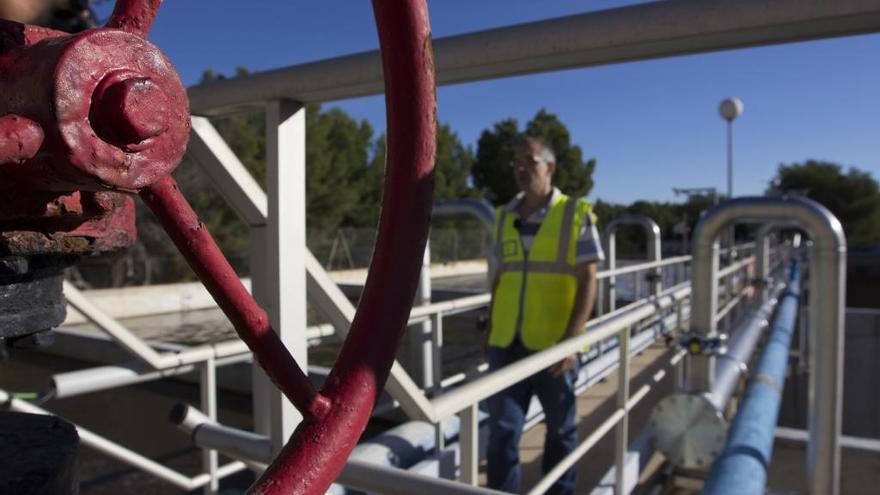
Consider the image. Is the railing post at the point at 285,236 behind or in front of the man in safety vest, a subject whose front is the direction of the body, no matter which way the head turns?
in front

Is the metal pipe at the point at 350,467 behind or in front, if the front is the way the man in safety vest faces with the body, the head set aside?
in front

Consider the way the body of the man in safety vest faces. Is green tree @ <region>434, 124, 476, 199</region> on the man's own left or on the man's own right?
on the man's own right

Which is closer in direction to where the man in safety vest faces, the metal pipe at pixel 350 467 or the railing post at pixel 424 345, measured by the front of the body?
the metal pipe

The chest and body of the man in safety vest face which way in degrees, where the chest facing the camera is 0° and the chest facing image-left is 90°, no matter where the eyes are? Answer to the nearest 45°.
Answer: approximately 45°

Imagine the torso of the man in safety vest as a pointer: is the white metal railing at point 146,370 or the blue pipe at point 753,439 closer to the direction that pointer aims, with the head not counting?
the white metal railing

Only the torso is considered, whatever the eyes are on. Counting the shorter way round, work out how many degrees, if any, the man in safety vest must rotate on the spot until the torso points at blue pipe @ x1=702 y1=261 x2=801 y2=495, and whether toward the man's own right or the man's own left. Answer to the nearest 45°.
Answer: approximately 90° to the man's own left

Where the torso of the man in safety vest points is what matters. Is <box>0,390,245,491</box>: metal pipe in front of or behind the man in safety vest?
in front

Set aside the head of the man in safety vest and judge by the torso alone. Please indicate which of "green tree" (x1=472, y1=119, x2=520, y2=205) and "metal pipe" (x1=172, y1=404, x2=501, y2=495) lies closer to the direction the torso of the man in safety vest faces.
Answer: the metal pipe
